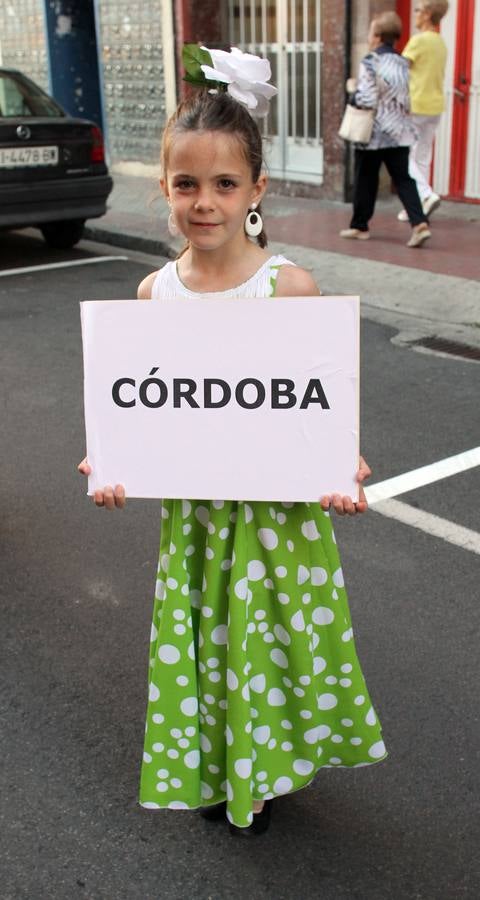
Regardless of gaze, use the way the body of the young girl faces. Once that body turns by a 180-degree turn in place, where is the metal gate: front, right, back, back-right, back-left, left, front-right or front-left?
front

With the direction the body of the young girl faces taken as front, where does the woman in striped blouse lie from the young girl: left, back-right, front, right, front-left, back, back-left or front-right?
back

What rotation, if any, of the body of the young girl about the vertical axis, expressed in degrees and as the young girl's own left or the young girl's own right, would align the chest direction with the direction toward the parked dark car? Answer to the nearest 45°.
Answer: approximately 180°

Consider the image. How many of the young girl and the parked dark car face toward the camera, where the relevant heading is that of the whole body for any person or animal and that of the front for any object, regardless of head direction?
1

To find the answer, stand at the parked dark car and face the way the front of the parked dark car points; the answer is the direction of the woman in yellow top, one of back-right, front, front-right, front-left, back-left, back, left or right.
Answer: back-right

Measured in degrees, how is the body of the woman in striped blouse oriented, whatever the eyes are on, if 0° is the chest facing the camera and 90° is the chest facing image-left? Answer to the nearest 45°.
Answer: approximately 135°
